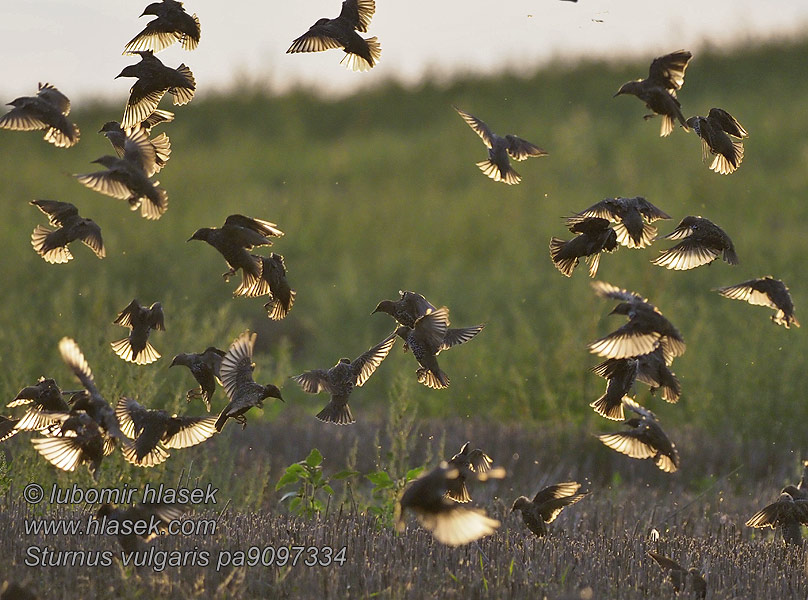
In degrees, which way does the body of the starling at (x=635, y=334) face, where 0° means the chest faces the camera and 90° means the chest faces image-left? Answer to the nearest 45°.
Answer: approximately 90°

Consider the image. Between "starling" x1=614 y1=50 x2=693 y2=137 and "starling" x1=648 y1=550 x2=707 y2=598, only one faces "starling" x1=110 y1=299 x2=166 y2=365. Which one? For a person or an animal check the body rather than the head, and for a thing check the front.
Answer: "starling" x1=614 y1=50 x2=693 y2=137

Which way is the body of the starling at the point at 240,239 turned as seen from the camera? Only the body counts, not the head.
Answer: to the viewer's left

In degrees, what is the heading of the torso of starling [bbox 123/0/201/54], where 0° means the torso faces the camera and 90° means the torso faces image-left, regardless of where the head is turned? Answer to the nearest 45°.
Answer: approximately 90°

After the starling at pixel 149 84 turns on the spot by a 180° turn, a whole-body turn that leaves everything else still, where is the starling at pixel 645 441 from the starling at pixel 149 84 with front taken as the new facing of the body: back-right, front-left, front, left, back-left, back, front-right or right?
front
